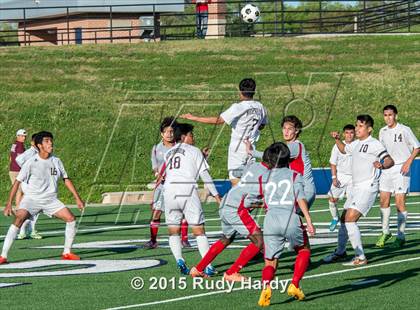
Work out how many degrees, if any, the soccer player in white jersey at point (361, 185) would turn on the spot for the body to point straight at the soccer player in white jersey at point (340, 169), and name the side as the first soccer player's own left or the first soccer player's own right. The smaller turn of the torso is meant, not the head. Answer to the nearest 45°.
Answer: approximately 135° to the first soccer player's own right

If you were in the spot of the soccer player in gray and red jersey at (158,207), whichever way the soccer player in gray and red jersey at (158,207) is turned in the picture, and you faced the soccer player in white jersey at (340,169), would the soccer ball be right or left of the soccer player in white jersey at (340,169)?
left

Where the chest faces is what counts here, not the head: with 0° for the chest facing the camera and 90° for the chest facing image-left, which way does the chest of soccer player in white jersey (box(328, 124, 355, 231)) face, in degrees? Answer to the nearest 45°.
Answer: approximately 0°

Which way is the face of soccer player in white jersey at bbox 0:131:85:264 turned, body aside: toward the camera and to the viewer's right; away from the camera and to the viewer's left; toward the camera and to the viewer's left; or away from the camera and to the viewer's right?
toward the camera and to the viewer's right

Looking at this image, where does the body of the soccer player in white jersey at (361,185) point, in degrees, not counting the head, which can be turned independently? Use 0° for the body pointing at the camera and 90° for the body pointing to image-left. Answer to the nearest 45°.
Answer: approximately 45°
